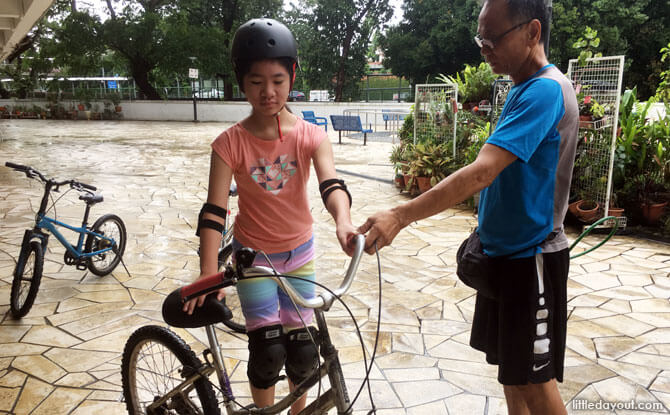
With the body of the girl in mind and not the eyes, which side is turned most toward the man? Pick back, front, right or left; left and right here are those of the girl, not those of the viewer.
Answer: left

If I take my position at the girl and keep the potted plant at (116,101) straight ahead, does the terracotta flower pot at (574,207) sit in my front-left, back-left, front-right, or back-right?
front-right

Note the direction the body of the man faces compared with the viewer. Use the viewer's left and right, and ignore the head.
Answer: facing to the left of the viewer

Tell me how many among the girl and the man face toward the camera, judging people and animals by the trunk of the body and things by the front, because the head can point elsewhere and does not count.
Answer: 1

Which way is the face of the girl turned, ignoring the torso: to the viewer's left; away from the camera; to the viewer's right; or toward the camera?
toward the camera

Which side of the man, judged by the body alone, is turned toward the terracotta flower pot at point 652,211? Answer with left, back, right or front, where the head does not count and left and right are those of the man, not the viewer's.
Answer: right

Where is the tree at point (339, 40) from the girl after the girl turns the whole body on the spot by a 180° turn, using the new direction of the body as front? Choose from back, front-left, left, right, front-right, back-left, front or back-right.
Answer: front

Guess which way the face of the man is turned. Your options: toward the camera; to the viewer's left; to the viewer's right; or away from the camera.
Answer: to the viewer's left

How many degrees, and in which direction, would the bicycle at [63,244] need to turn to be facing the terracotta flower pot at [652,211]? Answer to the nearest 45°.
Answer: approximately 135° to its left

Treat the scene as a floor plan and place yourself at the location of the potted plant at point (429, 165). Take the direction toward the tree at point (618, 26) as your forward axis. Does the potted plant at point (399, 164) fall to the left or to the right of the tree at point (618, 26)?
left

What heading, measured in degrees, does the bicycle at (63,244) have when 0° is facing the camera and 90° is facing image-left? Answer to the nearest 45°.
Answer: approximately 45°

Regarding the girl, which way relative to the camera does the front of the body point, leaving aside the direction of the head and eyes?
toward the camera

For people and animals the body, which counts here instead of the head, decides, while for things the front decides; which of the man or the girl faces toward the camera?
the girl
